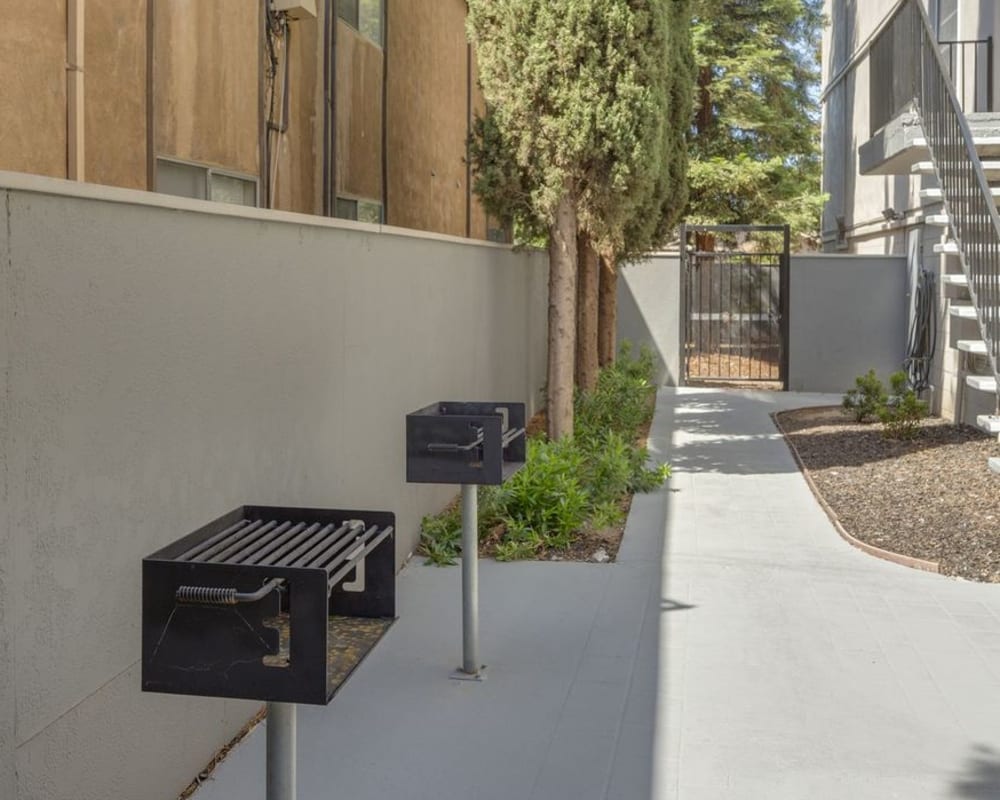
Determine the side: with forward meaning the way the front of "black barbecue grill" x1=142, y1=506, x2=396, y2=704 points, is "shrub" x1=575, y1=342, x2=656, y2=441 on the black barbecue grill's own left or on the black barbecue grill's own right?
on the black barbecue grill's own left

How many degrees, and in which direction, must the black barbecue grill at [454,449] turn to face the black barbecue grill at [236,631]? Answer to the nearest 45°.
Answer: approximately 90° to its right

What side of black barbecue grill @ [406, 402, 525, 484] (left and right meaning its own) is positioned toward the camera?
right

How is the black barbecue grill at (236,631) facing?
to the viewer's right

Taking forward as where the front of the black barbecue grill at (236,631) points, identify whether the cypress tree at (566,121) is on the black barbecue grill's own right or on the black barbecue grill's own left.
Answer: on the black barbecue grill's own left

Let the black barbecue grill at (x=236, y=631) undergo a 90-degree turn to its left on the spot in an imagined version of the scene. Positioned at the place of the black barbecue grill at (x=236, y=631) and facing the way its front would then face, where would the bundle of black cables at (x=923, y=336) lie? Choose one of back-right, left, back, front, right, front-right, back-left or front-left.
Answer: front-right

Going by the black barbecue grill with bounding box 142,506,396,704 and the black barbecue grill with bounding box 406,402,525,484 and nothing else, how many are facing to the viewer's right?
2

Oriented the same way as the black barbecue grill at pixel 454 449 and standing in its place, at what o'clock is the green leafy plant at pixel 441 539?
The green leafy plant is roughly at 9 o'clock from the black barbecue grill.

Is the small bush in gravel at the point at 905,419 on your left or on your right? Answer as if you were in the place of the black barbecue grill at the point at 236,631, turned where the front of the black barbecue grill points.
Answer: on your left

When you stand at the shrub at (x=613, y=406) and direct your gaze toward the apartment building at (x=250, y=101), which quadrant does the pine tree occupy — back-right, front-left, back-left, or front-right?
back-right
